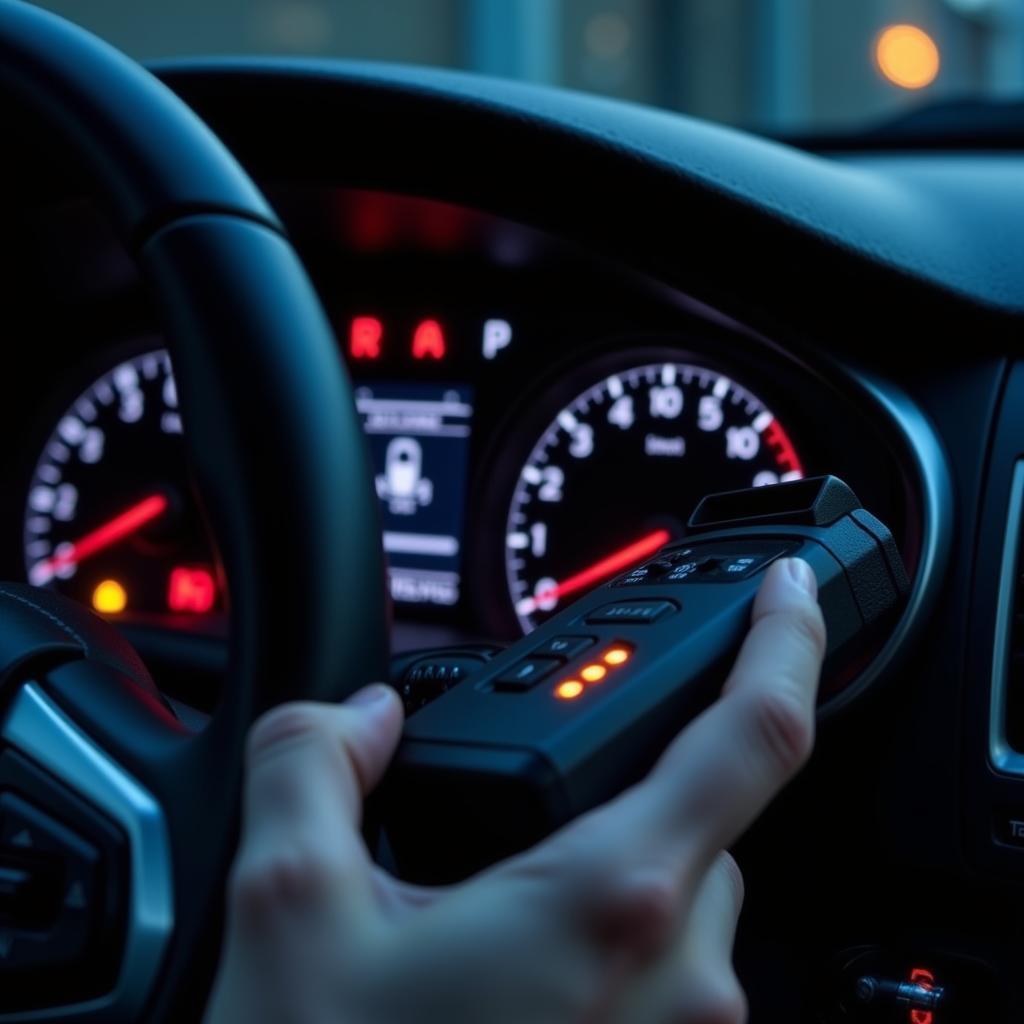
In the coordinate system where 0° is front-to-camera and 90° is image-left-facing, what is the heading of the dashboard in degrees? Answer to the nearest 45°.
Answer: approximately 0°
